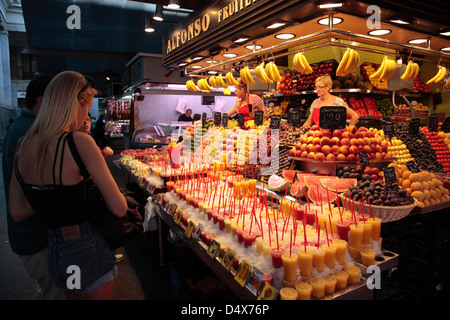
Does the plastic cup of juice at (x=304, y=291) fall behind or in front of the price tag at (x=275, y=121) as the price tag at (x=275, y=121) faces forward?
in front

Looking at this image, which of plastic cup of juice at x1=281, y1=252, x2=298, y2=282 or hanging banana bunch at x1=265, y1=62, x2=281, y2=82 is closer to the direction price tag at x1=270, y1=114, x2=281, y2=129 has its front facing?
the plastic cup of juice

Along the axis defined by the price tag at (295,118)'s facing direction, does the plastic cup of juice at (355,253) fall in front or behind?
in front

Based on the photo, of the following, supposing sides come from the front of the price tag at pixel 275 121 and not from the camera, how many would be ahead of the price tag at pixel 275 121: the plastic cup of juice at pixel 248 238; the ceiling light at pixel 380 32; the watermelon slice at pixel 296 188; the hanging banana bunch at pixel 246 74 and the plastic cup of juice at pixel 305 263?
3

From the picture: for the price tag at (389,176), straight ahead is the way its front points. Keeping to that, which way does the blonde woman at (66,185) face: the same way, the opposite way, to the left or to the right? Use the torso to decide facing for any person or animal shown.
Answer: the opposite way

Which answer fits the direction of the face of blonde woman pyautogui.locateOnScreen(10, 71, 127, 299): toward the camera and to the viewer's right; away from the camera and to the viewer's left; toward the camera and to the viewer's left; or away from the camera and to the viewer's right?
away from the camera and to the viewer's right

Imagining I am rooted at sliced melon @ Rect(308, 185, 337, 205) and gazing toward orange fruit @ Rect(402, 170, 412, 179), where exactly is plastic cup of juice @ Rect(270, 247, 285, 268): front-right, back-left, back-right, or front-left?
back-right

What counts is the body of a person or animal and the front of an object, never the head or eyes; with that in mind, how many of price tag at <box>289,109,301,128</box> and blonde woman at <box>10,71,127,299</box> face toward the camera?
1

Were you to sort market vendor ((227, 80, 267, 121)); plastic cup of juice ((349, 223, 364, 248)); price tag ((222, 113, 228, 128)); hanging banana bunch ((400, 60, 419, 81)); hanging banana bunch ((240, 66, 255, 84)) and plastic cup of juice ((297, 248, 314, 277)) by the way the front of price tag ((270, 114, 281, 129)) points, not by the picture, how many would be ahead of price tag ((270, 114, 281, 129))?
2

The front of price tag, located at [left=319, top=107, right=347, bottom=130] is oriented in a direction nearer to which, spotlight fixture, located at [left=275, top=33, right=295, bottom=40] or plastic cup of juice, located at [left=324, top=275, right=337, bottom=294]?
the plastic cup of juice

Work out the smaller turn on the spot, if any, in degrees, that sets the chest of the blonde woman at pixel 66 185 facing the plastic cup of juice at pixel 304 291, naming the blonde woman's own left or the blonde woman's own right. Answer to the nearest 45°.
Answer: approximately 90° to the blonde woman's own right

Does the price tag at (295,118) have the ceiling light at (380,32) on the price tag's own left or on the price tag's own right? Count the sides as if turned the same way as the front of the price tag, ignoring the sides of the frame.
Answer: on the price tag's own left

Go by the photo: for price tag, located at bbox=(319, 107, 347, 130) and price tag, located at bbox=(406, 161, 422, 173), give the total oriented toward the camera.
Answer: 2
